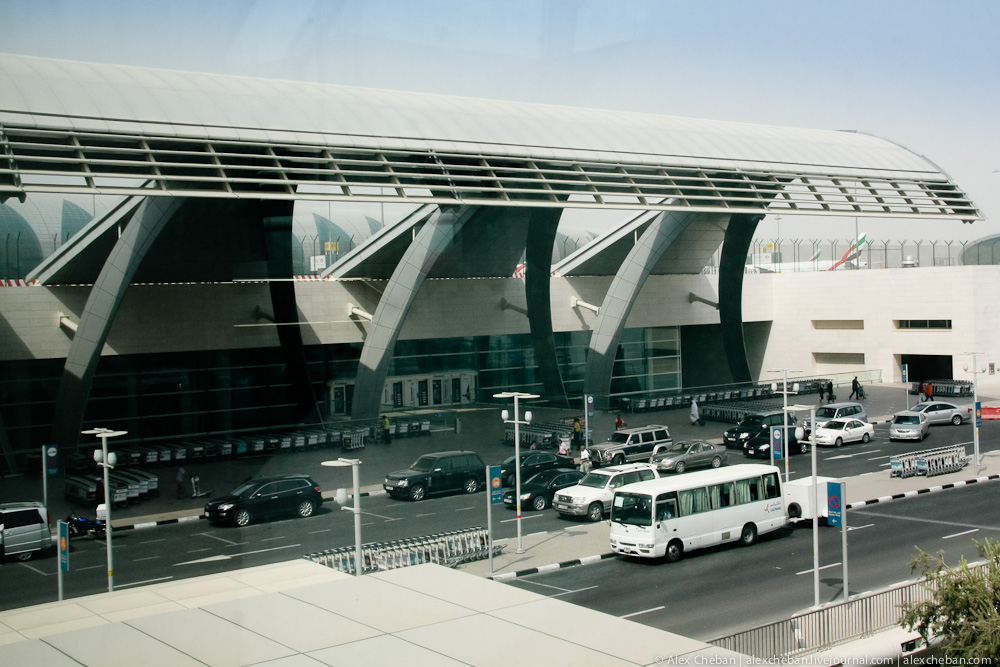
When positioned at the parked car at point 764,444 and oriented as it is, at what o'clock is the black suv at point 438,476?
The black suv is roughly at 12 o'clock from the parked car.

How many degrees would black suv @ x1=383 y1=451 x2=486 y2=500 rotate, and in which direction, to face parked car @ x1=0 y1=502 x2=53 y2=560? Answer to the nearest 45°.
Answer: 0° — it already faces it

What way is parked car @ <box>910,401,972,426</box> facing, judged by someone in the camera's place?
facing the viewer and to the left of the viewer

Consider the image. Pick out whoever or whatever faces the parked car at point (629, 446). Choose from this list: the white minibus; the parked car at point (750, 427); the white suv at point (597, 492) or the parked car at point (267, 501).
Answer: the parked car at point (750, 427)

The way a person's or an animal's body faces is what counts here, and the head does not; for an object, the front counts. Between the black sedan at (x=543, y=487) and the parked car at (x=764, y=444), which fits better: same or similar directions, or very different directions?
same or similar directions

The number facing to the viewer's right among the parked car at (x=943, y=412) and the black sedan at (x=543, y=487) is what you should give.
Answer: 0

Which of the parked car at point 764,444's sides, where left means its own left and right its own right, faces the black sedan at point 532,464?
front

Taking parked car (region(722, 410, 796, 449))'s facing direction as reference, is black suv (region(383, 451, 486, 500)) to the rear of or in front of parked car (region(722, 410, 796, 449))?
in front

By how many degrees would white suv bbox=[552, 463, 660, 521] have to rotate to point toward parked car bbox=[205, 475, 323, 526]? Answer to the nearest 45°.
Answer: approximately 45° to its right

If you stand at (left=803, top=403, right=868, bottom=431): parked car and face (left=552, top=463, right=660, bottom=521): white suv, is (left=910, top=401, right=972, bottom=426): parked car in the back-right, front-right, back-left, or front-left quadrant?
back-left

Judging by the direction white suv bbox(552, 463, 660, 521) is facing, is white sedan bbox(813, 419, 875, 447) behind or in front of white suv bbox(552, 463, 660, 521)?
behind

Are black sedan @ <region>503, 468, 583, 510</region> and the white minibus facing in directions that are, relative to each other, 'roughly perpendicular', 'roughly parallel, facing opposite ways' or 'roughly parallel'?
roughly parallel

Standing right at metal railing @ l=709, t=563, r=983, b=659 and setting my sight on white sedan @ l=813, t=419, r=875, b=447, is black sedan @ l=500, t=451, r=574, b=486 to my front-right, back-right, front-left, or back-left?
front-left

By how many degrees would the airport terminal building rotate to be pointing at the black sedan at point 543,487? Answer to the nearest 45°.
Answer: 0° — it already faces it

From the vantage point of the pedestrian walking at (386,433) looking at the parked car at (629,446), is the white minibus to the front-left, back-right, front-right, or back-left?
front-right

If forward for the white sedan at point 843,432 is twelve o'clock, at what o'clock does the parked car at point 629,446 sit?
The parked car is roughly at 12 o'clock from the white sedan.

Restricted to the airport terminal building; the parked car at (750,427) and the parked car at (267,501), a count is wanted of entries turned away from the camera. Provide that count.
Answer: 0

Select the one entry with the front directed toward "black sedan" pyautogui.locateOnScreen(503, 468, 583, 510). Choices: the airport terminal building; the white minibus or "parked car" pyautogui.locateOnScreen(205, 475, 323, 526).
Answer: the airport terminal building

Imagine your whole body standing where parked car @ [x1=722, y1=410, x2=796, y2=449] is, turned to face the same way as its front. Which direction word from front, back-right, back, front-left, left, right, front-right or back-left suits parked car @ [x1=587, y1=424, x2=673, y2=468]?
front
